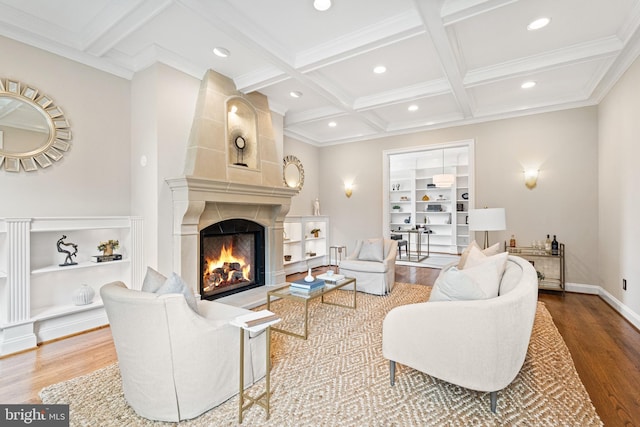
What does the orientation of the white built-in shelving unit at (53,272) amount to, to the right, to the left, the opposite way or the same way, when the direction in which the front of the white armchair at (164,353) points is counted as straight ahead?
to the right

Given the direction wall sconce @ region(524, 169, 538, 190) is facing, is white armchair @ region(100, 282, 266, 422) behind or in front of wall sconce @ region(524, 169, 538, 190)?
in front

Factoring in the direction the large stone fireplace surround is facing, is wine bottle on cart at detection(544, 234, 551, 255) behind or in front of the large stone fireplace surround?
in front

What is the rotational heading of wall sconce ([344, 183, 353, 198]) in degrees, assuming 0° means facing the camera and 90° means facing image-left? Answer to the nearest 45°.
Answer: approximately 0°

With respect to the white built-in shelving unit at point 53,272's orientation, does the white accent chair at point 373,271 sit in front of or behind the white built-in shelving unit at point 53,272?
in front

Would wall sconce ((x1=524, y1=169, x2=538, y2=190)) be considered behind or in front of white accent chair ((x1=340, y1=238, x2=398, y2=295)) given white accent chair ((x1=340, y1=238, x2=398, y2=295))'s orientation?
behind

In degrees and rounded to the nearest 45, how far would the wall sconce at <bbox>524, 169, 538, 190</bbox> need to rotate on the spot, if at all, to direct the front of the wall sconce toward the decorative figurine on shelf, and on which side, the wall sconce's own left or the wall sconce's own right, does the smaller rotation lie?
approximately 90° to the wall sconce's own right

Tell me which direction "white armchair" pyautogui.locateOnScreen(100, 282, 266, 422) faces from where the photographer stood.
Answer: facing away from the viewer and to the right of the viewer

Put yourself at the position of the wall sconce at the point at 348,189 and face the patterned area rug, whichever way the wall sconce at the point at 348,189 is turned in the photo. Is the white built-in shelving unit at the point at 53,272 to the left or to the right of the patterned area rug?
right

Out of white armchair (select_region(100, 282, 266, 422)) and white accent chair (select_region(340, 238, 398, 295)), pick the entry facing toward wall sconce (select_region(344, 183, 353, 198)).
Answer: the white armchair

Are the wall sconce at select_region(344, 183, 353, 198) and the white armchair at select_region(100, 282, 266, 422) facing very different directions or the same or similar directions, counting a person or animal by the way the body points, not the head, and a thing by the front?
very different directions

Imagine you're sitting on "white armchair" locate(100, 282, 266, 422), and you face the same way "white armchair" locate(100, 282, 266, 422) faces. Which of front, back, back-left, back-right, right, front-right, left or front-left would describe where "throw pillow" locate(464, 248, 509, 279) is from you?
front-right

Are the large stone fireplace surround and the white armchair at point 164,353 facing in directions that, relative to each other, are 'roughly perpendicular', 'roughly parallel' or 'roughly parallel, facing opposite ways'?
roughly perpendicular
